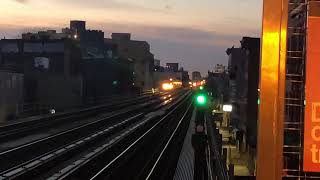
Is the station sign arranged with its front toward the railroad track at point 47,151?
no

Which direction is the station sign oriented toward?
toward the camera

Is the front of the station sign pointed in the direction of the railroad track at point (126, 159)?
no
